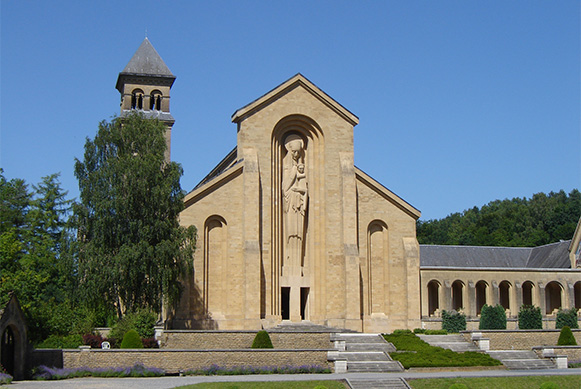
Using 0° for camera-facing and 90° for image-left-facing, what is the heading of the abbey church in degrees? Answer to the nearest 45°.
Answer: approximately 0°

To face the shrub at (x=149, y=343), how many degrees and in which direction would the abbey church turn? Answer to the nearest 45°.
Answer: approximately 45° to its right

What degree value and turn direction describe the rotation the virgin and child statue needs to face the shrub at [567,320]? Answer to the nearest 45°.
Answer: approximately 135° to its left

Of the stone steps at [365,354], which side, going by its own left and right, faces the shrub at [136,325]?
right

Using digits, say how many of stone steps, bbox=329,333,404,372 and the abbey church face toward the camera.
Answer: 2

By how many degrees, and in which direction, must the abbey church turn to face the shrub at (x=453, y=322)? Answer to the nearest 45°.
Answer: approximately 45° to its left

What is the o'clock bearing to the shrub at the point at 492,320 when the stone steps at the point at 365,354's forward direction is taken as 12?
The shrub is roughly at 7 o'clock from the stone steps.
